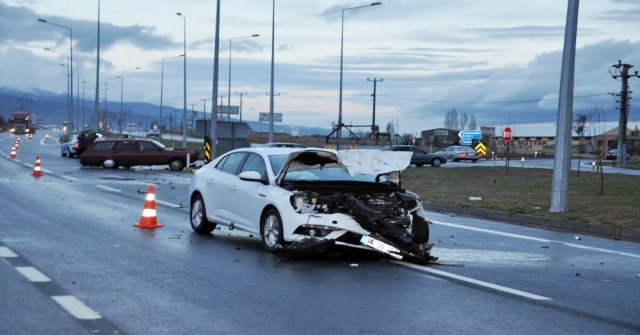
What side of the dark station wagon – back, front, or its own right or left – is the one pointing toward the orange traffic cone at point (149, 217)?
right

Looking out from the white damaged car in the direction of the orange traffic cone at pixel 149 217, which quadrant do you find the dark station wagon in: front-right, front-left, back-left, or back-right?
front-right

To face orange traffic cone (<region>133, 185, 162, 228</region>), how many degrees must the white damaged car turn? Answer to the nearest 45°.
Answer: approximately 180°

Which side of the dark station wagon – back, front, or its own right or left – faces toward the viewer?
right

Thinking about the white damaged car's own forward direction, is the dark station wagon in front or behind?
behind

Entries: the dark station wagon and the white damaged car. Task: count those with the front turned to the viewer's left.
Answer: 0

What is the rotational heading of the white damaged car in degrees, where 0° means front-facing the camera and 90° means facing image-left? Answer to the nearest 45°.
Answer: approximately 315°

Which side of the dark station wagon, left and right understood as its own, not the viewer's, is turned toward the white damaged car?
right

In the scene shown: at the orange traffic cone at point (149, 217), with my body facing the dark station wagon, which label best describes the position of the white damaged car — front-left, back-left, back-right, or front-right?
back-right

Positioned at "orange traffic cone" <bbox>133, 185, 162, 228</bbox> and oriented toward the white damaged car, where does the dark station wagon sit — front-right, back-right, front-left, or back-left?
back-left
